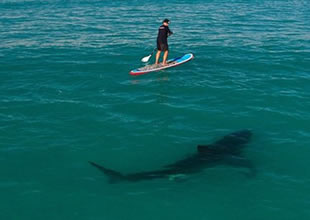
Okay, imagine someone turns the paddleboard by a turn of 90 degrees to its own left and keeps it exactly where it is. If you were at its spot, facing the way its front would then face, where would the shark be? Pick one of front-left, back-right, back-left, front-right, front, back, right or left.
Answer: back-left

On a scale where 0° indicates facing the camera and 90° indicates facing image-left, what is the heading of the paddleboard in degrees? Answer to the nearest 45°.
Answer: approximately 225°
